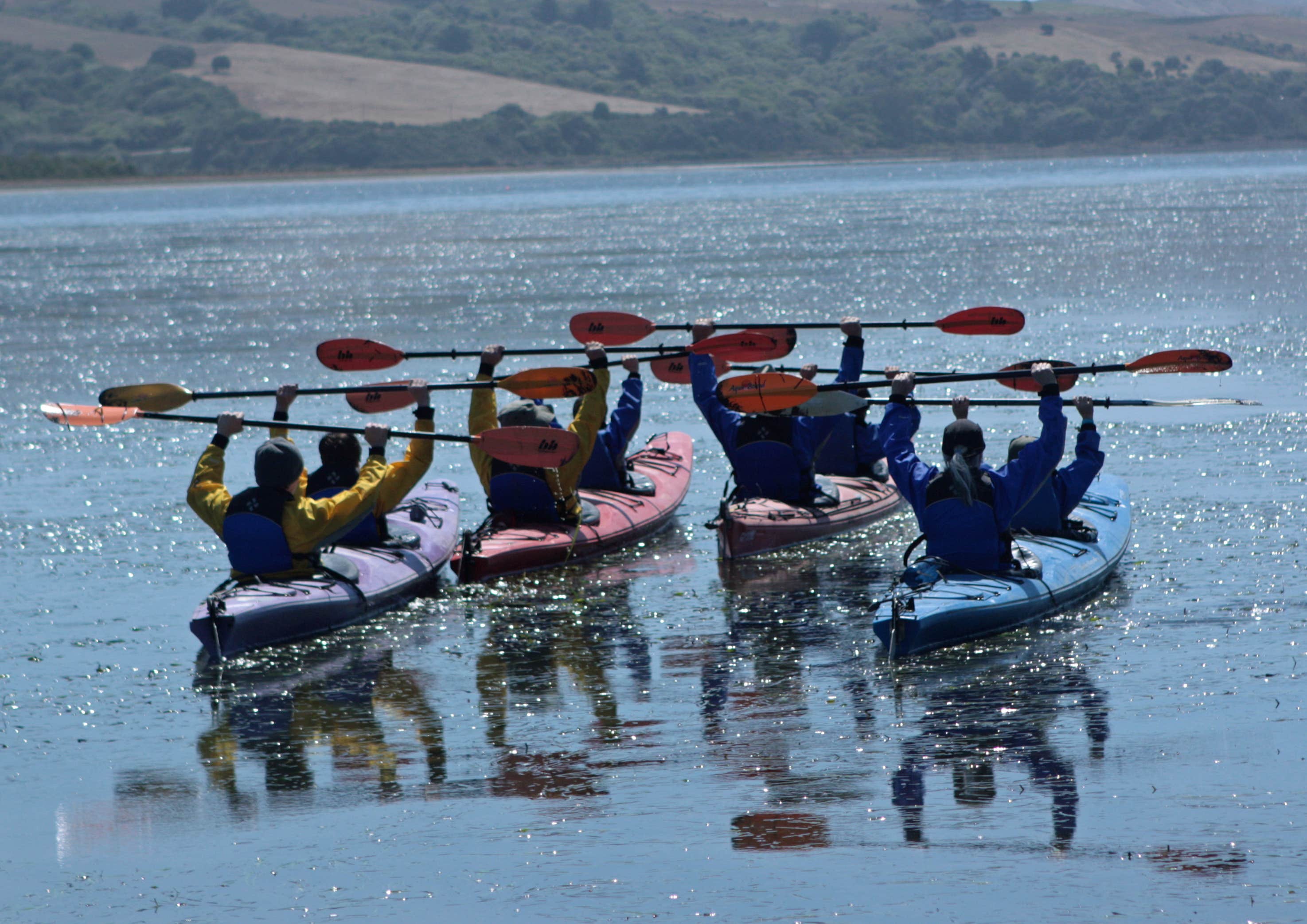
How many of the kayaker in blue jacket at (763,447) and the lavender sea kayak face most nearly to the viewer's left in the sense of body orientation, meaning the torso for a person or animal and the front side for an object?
0

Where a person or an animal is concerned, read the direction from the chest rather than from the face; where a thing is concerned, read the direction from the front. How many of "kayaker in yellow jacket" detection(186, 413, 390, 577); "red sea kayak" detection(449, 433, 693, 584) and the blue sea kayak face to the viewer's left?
0

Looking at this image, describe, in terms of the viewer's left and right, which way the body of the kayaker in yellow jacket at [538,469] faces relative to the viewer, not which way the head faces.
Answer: facing away from the viewer and to the right of the viewer

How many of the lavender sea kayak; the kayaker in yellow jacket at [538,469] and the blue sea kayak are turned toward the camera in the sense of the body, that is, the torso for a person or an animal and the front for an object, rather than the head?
0

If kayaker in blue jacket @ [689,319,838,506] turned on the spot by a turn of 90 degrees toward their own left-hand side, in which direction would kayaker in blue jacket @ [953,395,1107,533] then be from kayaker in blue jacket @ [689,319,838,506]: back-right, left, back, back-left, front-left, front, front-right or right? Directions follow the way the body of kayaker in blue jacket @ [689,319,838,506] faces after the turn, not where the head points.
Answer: back

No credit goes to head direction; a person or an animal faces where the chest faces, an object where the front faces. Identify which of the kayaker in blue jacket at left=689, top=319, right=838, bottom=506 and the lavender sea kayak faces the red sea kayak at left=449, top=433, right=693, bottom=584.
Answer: the lavender sea kayak

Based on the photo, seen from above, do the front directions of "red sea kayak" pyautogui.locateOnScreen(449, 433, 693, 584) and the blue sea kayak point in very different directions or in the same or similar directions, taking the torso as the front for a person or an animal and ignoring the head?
same or similar directions

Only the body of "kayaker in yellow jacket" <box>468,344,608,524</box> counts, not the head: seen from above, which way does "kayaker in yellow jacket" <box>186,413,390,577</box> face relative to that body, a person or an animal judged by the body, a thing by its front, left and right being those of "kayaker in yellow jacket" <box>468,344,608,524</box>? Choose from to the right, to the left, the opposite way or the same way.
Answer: the same way

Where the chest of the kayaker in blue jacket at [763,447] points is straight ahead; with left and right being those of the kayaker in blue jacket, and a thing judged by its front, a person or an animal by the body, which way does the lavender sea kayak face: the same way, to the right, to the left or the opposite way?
the same way

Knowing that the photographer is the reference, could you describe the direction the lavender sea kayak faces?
facing away from the viewer and to the right of the viewer

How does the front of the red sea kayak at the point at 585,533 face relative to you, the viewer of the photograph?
facing away from the viewer and to the right of the viewer

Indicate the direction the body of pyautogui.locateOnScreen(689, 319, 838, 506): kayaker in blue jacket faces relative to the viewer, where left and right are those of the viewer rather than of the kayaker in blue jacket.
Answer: facing away from the viewer and to the right of the viewer

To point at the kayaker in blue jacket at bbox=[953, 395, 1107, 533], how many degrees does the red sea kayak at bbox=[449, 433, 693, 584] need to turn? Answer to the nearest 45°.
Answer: approximately 90° to its right

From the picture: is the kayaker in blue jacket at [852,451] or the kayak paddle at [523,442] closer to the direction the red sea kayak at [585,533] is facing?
the kayaker in blue jacket

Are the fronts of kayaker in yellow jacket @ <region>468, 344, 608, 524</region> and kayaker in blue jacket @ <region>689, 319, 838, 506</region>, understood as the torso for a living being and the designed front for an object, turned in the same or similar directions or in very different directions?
same or similar directions
